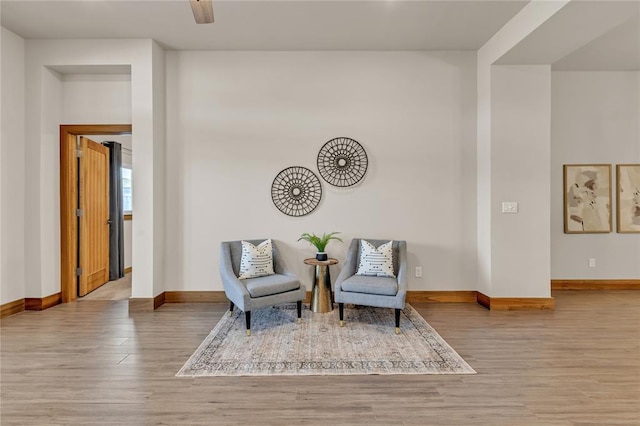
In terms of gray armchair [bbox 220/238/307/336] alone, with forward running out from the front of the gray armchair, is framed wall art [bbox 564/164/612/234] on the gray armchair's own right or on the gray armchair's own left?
on the gray armchair's own left

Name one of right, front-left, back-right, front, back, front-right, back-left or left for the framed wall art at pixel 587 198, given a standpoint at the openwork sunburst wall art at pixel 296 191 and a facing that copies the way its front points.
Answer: left

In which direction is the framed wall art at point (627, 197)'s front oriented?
toward the camera

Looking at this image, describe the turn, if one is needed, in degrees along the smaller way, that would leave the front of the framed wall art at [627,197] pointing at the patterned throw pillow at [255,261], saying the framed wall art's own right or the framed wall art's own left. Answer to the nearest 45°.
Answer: approximately 45° to the framed wall art's own right

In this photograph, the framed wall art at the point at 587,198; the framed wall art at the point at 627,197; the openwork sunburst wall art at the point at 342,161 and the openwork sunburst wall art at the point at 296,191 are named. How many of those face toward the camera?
4

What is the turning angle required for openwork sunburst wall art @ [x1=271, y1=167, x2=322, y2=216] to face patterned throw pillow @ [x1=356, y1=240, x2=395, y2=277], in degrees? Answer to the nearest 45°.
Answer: approximately 45° to its left

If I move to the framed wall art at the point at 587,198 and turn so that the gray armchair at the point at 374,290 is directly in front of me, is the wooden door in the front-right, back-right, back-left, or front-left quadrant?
front-right

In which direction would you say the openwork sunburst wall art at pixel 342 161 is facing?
toward the camera

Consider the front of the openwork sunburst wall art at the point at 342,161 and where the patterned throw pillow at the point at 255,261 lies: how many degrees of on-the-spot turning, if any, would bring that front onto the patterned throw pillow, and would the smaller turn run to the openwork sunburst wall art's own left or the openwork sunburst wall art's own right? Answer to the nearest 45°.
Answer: approximately 45° to the openwork sunburst wall art's own right

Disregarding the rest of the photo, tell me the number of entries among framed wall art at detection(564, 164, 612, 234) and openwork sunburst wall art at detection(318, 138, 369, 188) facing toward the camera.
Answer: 2

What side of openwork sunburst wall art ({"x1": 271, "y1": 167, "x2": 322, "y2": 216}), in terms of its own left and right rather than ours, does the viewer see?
front

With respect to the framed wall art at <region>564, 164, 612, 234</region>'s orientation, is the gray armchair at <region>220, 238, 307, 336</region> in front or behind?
in front

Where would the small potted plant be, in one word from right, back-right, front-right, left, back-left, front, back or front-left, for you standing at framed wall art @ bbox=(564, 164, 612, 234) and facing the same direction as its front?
front-right
